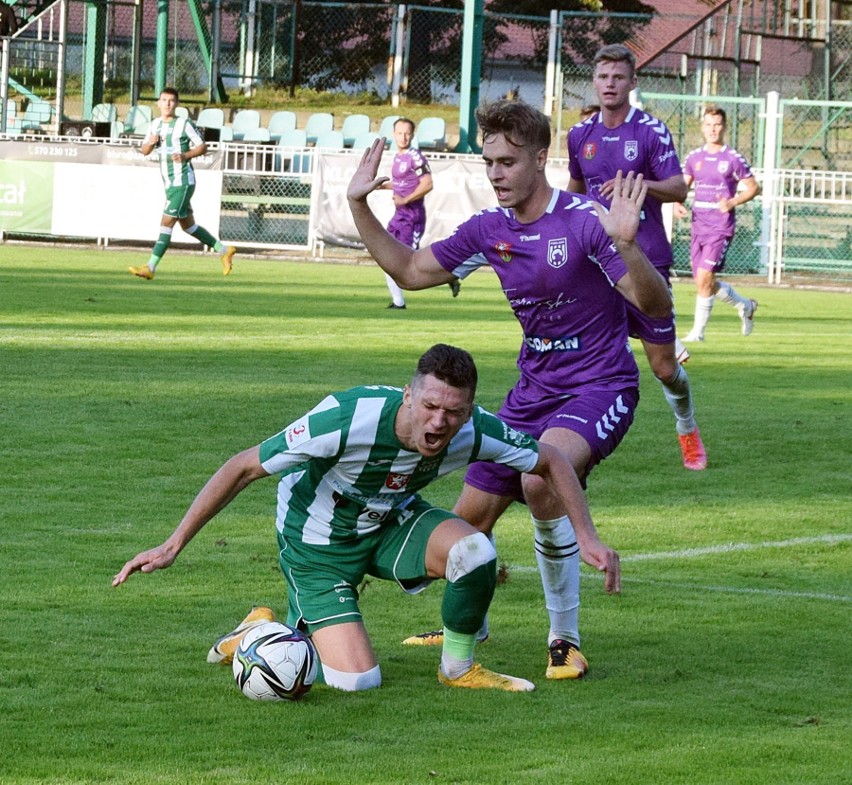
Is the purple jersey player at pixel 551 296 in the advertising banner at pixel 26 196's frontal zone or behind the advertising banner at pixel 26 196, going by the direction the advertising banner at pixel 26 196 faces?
frontal zone

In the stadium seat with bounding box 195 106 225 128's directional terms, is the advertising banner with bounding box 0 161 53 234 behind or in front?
in front

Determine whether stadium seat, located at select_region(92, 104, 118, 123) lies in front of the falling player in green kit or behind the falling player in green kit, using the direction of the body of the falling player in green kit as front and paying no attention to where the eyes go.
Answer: behind

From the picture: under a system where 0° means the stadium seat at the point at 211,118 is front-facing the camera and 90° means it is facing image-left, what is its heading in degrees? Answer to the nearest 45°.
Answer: approximately 0°

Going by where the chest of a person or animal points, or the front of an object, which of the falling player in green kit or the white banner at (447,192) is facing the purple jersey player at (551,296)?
the white banner

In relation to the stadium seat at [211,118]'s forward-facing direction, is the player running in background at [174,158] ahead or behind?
ahead

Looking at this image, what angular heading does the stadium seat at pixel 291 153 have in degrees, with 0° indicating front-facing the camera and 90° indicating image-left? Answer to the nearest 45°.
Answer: approximately 0°

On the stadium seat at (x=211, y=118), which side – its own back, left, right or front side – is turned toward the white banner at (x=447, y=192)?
left

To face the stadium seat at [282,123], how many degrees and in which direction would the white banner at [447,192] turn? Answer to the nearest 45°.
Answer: approximately 180°

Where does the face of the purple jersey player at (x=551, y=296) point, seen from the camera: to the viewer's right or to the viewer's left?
to the viewer's left

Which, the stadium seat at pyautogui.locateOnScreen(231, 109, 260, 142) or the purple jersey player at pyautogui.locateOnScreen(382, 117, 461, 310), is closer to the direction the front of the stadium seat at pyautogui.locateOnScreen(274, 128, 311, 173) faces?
the purple jersey player

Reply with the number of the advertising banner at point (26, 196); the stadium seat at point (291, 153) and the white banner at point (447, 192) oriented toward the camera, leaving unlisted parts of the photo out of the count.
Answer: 3

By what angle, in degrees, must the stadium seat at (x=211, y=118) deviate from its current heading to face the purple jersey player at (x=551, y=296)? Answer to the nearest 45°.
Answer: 0° — it already faces them
